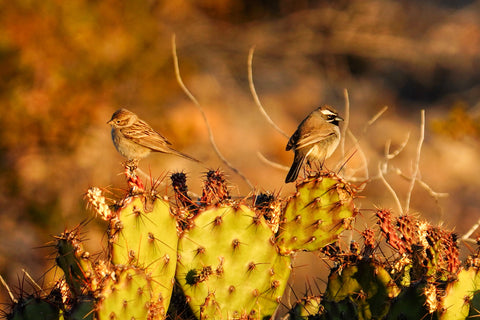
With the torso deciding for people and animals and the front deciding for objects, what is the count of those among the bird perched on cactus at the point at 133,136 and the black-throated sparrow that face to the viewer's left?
1

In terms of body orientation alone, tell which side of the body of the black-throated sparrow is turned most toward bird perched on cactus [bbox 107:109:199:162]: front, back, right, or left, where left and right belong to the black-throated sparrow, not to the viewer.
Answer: back

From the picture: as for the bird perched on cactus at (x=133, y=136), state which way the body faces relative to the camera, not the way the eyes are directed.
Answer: to the viewer's left

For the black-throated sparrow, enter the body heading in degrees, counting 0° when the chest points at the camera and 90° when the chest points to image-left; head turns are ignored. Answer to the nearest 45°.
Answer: approximately 270°

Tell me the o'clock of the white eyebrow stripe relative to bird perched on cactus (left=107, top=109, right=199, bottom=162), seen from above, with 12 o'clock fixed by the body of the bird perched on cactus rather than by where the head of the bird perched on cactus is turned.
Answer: The white eyebrow stripe is roughly at 7 o'clock from the bird perched on cactus.

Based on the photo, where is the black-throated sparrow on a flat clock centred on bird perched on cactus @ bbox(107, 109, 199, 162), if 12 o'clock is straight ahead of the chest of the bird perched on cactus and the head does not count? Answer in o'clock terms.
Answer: The black-throated sparrow is roughly at 7 o'clock from the bird perched on cactus.

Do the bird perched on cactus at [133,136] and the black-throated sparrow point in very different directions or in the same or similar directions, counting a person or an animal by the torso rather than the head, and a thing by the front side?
very different directions
